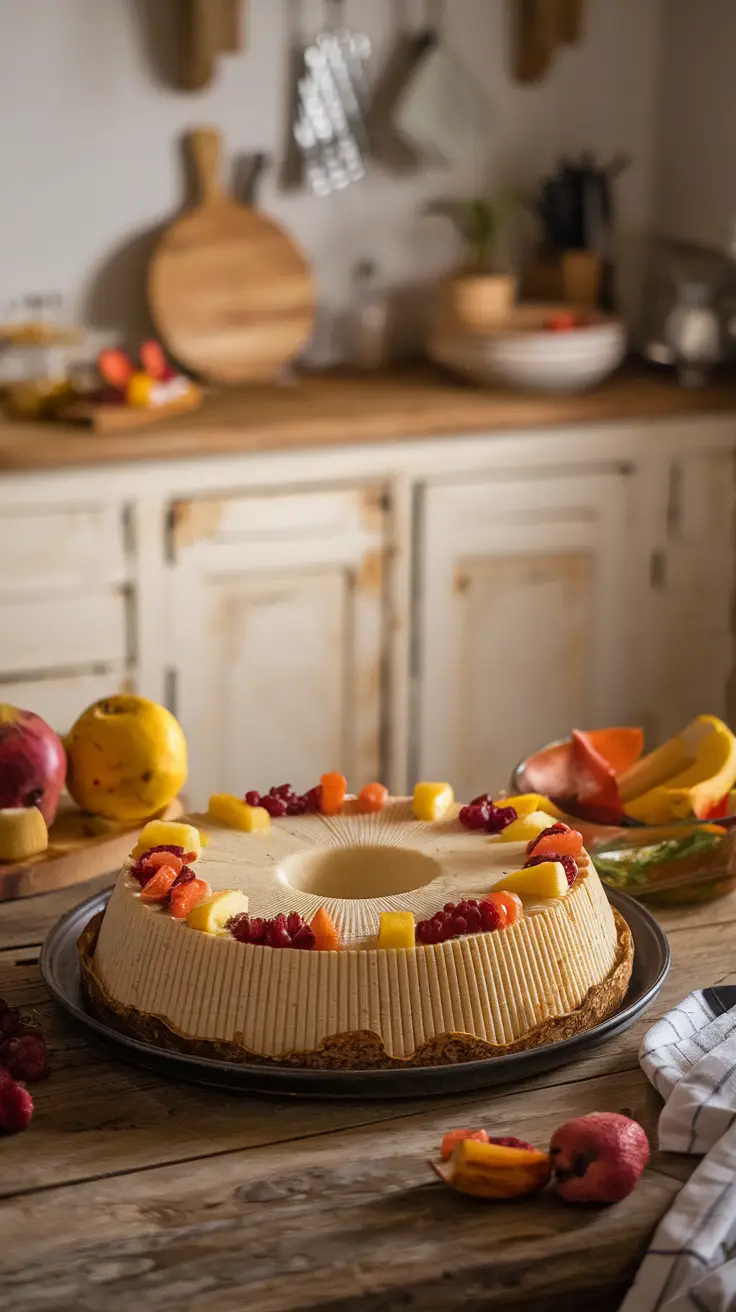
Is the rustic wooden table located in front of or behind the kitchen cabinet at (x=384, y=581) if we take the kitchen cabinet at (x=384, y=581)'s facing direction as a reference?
in front

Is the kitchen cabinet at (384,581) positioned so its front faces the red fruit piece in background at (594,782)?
yes

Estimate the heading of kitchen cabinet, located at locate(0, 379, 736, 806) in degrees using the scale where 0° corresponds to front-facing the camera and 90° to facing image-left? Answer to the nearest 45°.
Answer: approximately 0°

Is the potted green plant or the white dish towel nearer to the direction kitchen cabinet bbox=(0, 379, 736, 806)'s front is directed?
the white dish towel

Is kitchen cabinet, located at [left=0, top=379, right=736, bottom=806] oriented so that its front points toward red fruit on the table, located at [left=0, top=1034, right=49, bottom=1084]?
yes

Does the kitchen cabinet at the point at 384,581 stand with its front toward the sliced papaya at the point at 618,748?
yes

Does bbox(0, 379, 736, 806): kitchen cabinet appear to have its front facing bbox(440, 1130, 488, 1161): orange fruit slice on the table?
yes

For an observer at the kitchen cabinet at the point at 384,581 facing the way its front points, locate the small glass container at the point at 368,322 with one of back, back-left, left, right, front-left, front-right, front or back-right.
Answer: back

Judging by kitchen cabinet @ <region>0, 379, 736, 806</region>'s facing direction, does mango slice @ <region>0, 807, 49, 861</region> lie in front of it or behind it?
in front
